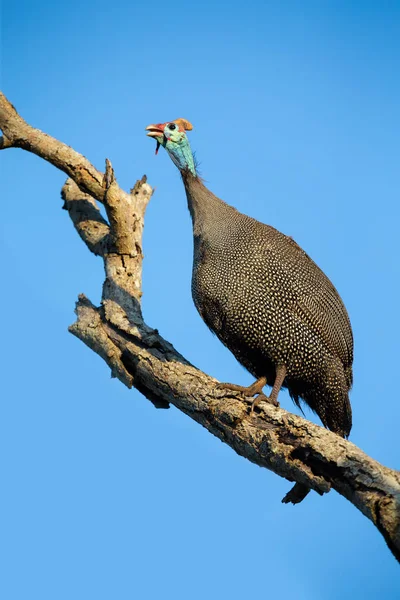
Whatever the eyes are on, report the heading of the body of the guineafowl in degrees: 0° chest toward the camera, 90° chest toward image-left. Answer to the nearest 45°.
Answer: approximately 90°
